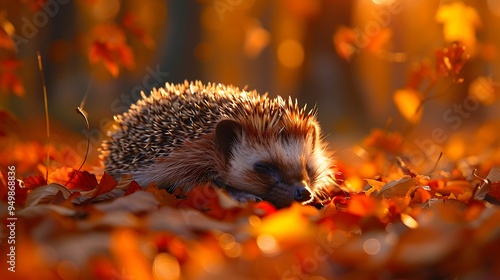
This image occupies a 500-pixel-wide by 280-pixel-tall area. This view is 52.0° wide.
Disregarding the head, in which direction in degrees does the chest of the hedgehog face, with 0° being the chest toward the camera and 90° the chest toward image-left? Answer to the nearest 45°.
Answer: approximately 315°

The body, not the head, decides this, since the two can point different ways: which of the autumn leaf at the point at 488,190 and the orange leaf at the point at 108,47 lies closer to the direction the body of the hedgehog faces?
the autumn leaf

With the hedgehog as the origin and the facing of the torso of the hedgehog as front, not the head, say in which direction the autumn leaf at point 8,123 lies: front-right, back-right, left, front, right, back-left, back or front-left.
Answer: back-right

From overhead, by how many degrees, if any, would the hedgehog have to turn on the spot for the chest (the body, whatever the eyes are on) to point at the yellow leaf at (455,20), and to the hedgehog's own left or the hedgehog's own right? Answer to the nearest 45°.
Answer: approximately 90° to the hedgehog's own left

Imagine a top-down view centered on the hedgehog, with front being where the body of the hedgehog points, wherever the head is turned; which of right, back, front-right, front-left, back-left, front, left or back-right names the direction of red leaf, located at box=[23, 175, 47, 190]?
back-right

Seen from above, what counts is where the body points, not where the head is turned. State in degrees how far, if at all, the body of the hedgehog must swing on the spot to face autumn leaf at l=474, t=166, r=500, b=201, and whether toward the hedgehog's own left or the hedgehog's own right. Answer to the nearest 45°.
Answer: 0° — it already faces it

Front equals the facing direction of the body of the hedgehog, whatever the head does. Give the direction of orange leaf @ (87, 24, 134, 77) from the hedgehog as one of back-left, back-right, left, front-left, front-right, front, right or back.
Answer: back

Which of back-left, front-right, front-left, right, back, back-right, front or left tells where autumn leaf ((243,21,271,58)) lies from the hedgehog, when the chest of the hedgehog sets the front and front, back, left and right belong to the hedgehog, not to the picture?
back-left

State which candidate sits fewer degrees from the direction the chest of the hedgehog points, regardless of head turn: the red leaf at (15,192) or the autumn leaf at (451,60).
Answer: the autumn leaf

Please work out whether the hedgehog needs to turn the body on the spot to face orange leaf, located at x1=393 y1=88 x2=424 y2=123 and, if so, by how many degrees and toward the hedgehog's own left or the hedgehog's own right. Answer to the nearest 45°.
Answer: approximately 90° to the hedgehog's own left

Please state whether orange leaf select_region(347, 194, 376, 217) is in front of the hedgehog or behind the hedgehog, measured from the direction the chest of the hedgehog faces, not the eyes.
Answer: in front
